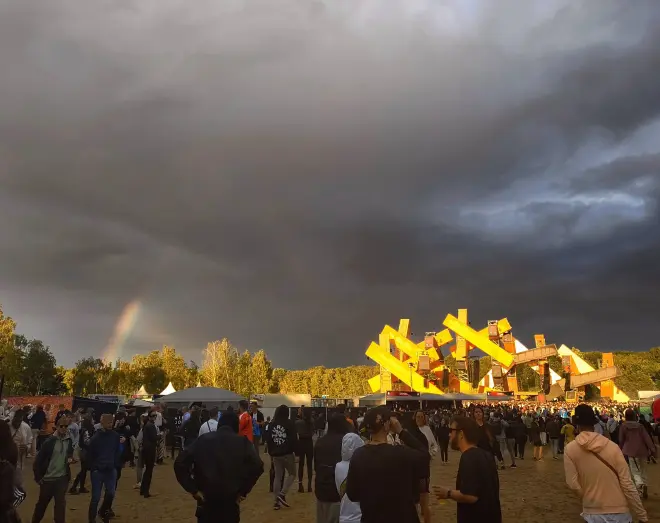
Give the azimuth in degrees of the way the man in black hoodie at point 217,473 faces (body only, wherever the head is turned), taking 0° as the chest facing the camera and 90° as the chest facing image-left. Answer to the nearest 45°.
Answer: approximately 180°

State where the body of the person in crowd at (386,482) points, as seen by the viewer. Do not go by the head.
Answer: away from the camera

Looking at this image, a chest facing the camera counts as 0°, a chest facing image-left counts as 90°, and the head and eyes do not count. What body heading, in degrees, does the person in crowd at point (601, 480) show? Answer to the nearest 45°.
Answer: approximately 180°

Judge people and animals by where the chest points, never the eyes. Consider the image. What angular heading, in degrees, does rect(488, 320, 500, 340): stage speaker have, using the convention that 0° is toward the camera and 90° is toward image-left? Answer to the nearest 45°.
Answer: approximately 45°

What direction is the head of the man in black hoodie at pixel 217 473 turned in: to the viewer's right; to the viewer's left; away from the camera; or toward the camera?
away from the camera

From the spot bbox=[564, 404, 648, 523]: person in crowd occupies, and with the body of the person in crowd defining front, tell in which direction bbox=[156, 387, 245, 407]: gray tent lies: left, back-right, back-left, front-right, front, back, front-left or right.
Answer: front-left

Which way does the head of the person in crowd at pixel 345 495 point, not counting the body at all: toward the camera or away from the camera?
away from the camera

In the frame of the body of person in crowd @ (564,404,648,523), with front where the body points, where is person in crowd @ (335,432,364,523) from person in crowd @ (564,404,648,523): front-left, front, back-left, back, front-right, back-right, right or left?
left

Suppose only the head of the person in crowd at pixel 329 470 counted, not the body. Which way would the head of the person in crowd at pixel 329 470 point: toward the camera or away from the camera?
away from the camera

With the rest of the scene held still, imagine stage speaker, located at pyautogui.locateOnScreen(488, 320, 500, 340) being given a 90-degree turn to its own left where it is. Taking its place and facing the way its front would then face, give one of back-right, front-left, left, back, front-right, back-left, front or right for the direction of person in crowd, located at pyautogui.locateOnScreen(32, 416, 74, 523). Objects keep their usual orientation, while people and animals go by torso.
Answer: front-right

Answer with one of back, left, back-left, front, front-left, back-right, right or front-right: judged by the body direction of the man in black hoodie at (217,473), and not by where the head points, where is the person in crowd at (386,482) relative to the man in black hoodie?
back-right
